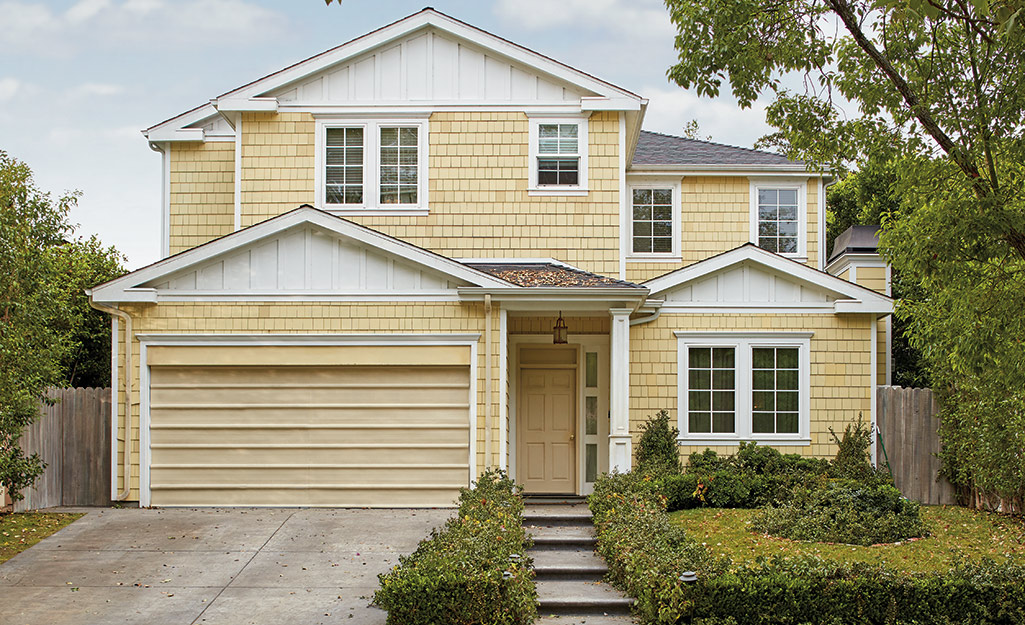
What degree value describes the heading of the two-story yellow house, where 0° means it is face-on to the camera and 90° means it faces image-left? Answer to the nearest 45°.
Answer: approximately 0°

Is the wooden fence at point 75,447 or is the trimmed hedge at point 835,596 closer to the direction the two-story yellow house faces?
the trimmed hedge

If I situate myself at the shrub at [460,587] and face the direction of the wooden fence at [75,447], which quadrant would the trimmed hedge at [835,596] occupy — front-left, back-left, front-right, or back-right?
back-right

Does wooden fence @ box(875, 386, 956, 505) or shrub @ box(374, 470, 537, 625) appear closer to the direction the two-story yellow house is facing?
the shrub

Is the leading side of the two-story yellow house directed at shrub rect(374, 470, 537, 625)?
yes

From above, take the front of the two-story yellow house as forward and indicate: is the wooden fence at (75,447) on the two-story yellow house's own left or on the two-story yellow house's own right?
on the two-story yellow house's own right

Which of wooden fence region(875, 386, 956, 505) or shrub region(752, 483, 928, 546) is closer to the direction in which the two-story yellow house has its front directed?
the shrub

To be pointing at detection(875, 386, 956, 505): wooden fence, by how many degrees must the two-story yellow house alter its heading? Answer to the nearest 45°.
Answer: approximately 90° to its left
